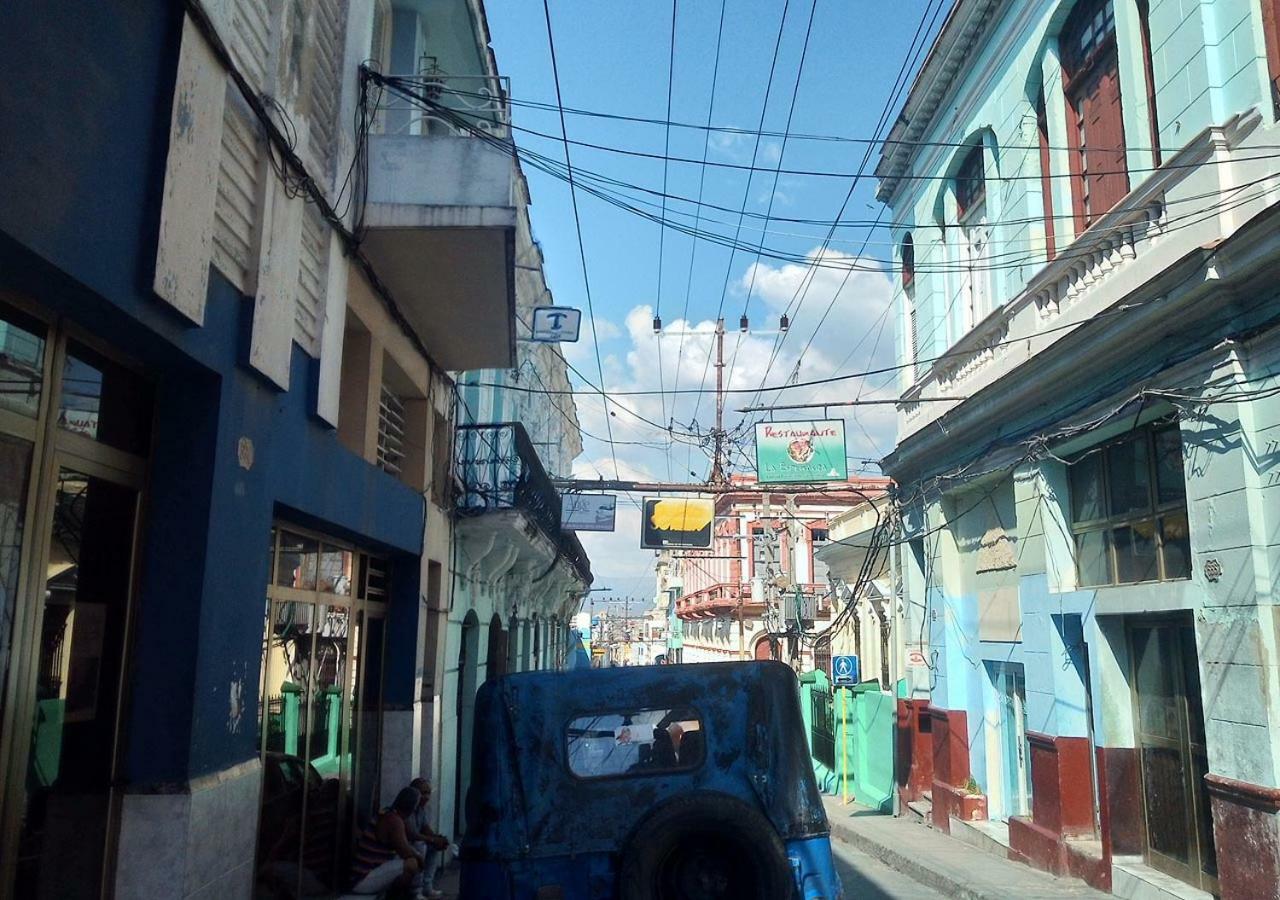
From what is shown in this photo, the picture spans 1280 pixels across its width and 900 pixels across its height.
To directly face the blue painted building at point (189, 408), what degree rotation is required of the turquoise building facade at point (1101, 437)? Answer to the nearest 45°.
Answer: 0° — it already faces it

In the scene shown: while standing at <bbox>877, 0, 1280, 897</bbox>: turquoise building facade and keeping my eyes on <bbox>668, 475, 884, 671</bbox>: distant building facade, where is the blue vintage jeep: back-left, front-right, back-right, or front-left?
back-left

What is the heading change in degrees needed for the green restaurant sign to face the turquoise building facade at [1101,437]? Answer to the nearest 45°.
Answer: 0° — it already faces it

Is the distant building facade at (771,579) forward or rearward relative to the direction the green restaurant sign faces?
rearward

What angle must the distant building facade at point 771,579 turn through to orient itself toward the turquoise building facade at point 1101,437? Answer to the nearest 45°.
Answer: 0° — it already faces it

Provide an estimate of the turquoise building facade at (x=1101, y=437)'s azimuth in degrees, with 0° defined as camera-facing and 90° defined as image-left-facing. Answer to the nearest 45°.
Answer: approximately 45°

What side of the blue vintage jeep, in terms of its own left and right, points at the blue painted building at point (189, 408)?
left

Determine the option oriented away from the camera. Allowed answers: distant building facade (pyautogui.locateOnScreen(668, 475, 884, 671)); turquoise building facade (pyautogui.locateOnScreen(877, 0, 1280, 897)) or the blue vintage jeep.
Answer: the blue vintage jeep

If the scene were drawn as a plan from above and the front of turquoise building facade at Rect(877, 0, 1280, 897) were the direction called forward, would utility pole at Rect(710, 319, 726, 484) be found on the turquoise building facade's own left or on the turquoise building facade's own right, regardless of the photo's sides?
on the turquoise building facade's own right

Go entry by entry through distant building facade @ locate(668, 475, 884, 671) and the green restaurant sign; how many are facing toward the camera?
2

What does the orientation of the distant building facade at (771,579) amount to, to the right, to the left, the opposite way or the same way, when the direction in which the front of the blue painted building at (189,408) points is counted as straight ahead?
to the right

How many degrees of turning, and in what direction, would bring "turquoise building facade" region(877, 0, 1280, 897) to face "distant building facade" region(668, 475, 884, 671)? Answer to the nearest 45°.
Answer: approximately 90° to its right

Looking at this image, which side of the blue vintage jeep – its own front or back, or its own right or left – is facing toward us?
back

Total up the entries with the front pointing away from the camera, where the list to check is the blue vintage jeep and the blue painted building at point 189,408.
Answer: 1
